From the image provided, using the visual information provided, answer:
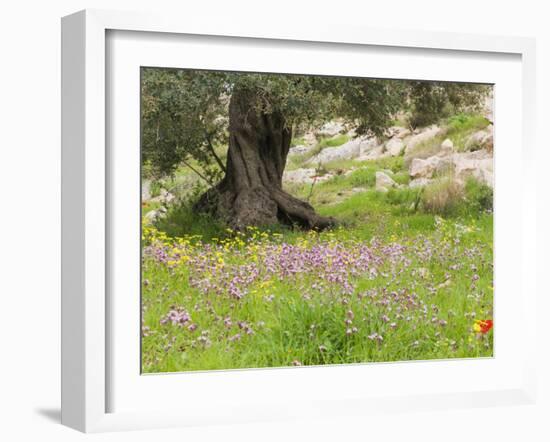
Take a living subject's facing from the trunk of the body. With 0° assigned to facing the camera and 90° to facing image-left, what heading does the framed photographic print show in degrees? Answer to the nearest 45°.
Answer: approximately 315°
